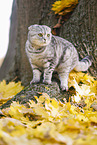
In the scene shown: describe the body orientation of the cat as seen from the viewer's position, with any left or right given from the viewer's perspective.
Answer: facing the viewer and to the left of the viewer
